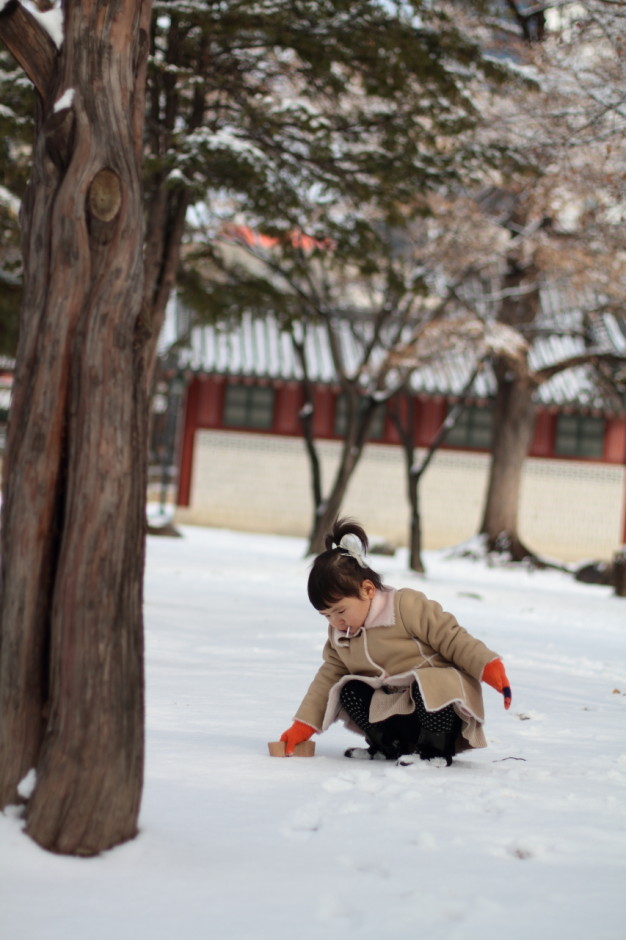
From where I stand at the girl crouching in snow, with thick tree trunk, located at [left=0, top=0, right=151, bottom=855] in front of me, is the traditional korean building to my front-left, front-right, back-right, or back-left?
back-right

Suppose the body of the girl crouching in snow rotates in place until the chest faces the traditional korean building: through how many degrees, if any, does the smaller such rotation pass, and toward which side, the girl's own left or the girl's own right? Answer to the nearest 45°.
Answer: approximately 135° to the girl's own right

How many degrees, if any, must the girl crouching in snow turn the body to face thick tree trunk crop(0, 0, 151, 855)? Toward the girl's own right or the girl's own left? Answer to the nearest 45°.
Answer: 0° — they already face it

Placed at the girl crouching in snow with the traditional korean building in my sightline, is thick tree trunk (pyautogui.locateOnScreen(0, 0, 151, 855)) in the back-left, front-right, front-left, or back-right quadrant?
back-left

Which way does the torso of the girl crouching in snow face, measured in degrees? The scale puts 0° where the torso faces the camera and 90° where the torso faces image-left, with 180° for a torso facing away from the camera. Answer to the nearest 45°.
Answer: approximately 45°

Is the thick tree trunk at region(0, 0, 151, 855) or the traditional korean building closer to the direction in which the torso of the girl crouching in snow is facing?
the thick tree trunk
